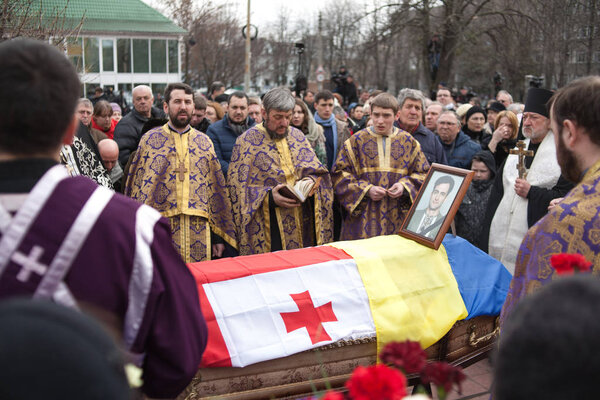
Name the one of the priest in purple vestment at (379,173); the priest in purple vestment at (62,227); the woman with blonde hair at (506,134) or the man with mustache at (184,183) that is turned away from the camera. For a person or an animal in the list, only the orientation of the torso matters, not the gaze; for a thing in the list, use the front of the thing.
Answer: the priest in purple vestment at (62,227)

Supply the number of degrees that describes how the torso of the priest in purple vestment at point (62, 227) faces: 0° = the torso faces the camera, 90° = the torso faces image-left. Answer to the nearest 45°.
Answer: approximately 180°

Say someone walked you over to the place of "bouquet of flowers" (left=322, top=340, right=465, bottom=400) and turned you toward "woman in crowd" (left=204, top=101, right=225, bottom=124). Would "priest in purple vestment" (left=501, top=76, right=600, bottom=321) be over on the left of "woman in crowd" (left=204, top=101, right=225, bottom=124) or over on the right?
right

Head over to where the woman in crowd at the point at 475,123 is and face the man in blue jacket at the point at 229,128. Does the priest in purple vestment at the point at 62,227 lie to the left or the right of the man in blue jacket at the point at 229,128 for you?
left

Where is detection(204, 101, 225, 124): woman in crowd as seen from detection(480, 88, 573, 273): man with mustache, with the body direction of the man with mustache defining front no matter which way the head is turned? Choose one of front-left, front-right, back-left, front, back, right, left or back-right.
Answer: right

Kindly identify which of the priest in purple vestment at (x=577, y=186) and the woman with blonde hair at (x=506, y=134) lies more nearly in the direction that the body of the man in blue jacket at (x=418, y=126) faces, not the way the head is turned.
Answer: the priest in purple vestment

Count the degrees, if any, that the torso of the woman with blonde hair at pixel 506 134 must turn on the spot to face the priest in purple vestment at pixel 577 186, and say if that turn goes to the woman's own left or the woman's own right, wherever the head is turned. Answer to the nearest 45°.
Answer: approximately 45° to the woman's own left

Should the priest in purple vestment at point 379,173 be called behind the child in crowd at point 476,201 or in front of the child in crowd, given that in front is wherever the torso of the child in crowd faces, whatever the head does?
in front
